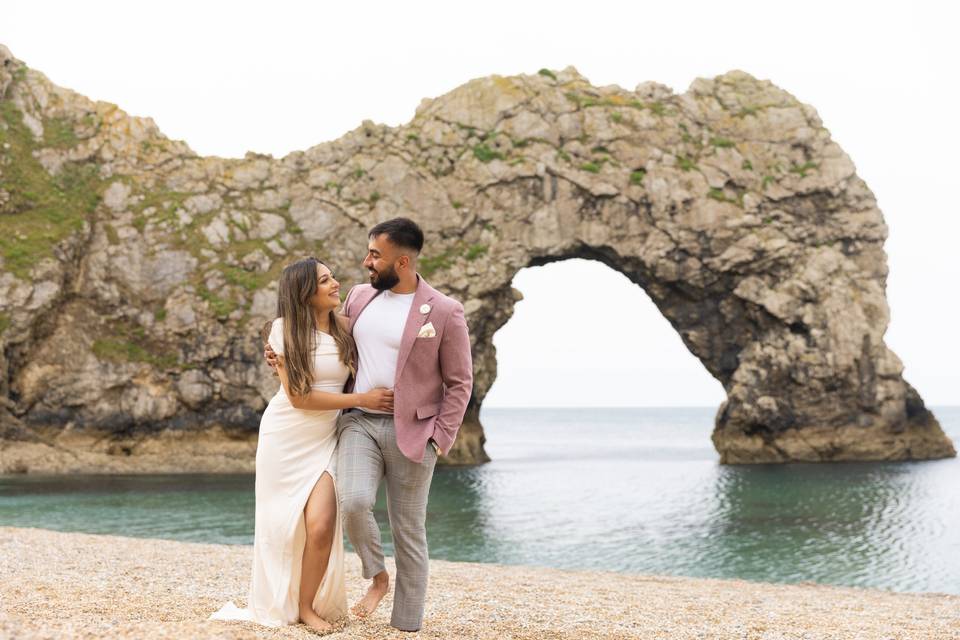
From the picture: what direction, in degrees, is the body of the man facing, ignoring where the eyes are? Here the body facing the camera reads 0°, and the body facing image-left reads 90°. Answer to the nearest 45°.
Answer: approximately 45°

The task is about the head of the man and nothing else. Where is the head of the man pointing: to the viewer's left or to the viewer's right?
to the viewer's left

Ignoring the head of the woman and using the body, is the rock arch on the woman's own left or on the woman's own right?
on the woman's own left

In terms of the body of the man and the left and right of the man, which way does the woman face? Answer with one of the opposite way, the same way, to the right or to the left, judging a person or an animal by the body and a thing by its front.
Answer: to the left

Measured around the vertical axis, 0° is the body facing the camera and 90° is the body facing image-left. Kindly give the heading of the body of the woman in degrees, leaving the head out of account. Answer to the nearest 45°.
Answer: approximately 315°
